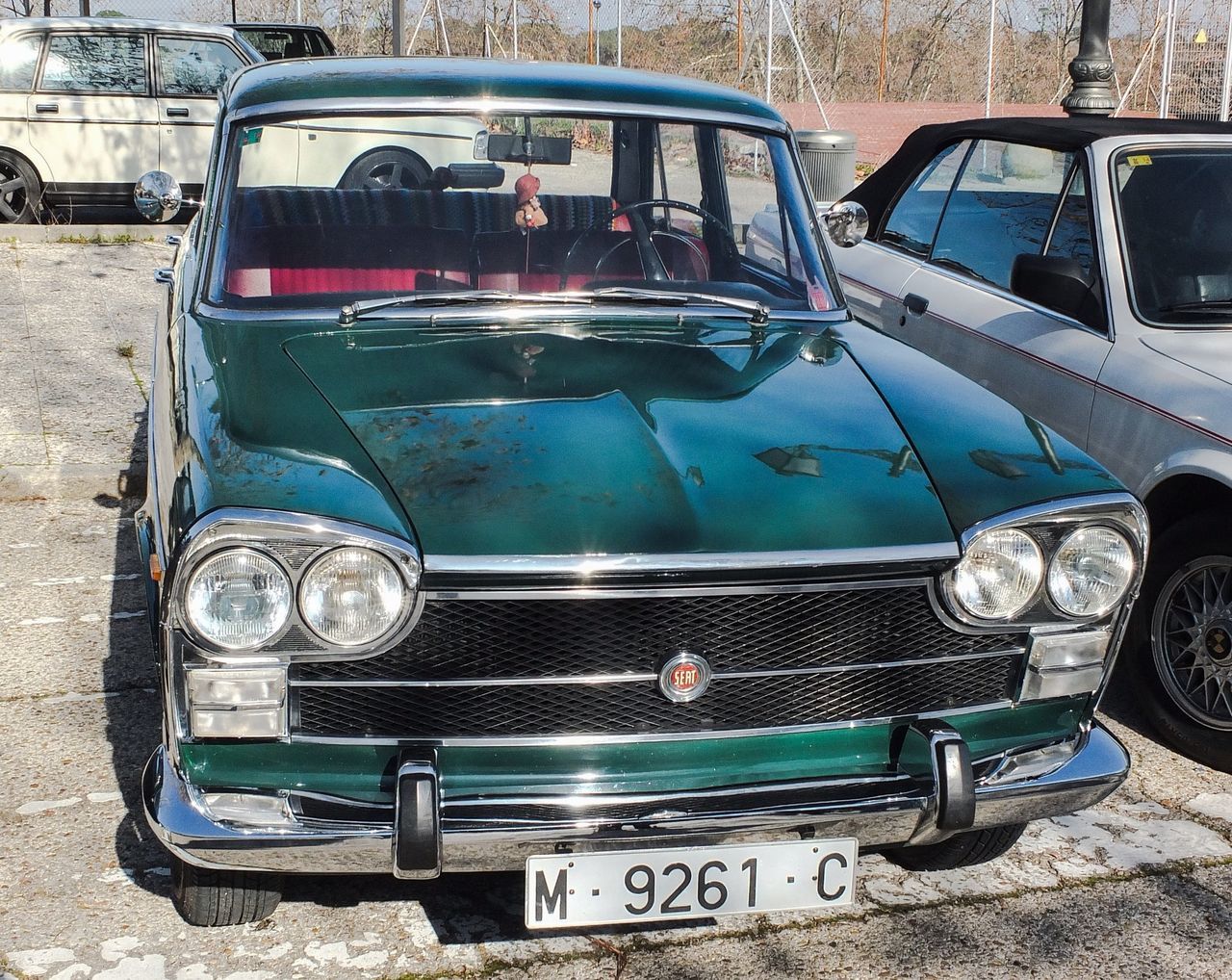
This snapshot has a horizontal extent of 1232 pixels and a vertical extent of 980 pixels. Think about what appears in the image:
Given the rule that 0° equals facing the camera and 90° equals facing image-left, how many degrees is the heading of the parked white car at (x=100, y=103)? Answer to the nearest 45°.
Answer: approximately 270°

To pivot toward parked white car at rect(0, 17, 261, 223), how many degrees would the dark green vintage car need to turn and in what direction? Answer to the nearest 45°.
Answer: approximately 135° to its right

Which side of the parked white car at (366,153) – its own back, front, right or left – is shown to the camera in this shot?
right

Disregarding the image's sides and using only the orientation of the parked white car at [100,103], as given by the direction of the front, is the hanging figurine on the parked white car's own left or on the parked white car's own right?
on the parked white car's own right

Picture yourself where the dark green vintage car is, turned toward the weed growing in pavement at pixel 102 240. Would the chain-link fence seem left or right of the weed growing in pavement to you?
right

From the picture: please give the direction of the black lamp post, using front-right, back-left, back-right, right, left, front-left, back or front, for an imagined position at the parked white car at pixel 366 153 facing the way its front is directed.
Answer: front-left

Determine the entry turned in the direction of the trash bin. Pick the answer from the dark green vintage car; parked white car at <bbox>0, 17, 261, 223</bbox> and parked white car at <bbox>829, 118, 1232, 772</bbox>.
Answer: parked white car at <bbox>0, 17, 261, 223</bbox>

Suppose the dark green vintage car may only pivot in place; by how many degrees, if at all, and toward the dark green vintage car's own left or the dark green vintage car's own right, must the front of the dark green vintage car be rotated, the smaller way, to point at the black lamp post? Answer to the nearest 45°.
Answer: approximately 180°

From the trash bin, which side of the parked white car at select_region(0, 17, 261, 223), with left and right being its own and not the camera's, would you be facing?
front

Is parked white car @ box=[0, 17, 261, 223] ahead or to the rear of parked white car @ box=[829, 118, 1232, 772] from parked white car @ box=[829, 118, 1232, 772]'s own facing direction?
to the rear

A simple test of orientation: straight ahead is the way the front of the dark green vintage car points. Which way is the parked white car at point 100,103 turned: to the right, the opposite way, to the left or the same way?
to the left

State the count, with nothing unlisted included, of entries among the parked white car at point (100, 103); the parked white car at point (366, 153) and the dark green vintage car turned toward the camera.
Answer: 1

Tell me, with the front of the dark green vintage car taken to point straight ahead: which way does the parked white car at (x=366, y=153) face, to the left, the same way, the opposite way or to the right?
to the left
